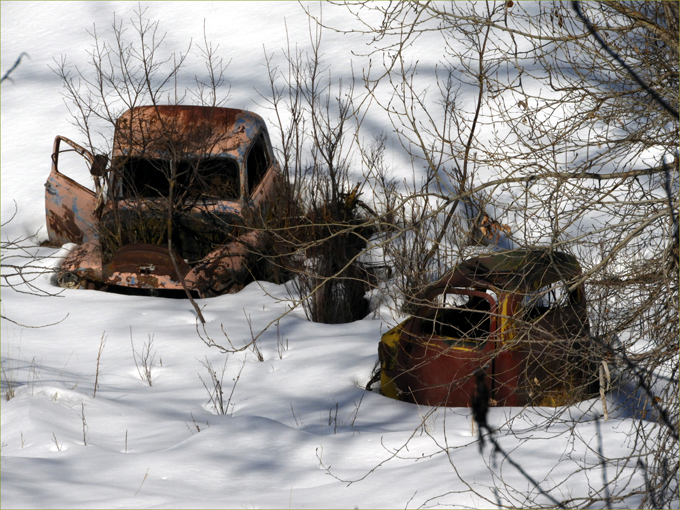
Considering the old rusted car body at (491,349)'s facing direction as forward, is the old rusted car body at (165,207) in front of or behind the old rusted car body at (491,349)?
in front

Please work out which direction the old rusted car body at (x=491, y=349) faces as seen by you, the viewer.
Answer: facing away from the viewer and to the left of the viewer
